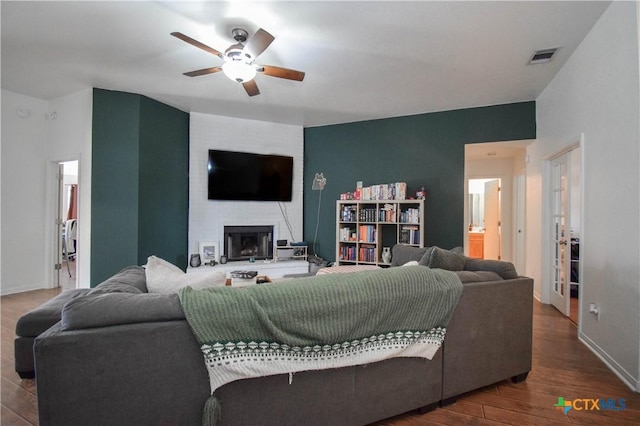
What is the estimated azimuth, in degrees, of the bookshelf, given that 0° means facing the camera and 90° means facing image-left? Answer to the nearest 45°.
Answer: approximately 0°

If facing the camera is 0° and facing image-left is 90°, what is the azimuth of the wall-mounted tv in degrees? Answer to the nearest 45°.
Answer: approximately 315°

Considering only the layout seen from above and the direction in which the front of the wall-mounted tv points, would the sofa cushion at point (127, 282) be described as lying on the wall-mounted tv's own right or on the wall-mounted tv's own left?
on the wall-mounted tv's own right

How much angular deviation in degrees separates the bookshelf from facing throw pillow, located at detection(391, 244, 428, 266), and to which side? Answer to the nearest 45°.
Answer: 0° — it already faces it

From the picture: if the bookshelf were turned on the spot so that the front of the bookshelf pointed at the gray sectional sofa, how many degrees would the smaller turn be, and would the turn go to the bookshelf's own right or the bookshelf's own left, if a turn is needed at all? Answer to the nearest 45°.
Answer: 0° — it already faces it

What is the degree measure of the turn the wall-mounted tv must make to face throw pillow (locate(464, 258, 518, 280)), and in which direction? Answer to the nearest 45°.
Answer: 0° — it already faces it

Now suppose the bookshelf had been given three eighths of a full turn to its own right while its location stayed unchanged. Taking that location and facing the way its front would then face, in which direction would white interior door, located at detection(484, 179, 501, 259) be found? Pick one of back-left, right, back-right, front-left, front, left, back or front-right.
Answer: right

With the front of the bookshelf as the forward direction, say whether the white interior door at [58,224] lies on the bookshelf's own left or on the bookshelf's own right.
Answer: on the bookshelf's own right
